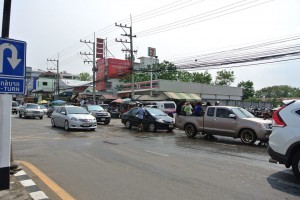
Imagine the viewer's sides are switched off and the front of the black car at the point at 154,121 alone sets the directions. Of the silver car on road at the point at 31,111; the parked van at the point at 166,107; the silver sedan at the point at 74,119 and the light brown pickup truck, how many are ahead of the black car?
1

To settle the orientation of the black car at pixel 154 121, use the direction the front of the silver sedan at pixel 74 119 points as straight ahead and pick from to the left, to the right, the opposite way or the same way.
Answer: the same way

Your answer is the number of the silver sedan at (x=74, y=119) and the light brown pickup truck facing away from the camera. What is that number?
0

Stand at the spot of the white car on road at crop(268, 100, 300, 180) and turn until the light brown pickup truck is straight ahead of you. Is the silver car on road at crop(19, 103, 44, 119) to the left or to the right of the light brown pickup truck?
left

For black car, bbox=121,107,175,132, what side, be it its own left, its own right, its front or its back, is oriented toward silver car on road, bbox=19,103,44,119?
back

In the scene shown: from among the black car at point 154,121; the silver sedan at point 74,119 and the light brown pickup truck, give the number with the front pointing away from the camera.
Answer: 0

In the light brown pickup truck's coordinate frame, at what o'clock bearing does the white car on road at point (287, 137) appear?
The white car on road is roughly at 1 o'clock from the light brown pickup truck.

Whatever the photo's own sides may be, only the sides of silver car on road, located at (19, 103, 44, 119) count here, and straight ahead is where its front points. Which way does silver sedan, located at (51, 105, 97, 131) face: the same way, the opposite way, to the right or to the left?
the same way

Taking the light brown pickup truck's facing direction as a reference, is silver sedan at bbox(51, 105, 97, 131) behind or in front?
behind
